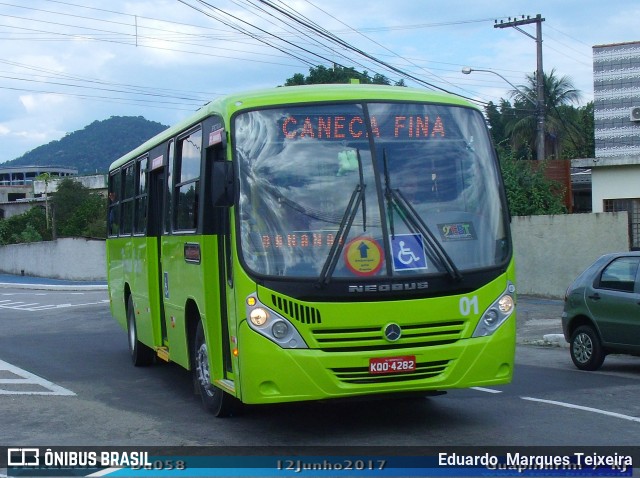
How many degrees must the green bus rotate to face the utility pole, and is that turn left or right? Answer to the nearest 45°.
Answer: approximately 135° to its left

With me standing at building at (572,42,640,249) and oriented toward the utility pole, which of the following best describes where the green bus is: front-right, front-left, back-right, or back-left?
back-left

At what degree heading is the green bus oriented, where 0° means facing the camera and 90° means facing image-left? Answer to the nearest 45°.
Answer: approximately 315°

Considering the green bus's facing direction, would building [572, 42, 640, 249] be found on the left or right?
on its left

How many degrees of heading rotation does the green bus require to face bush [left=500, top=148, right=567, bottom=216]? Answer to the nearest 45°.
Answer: approximately 135° to its left
